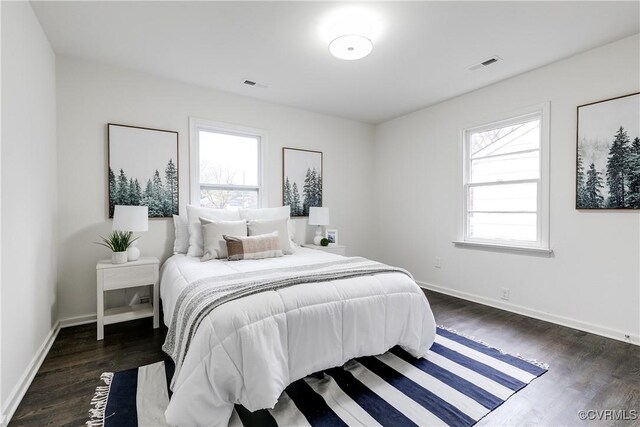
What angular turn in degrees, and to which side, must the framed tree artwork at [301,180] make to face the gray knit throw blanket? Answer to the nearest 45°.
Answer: approximately 45° to its right

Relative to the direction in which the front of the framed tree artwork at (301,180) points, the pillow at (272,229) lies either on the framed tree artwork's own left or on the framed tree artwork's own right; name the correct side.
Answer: on the framed tree artwork's own right

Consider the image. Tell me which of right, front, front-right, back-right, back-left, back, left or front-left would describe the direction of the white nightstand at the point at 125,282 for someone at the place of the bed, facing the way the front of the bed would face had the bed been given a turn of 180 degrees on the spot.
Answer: front

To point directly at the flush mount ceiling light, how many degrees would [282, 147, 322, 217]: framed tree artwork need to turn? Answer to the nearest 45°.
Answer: approximately 45° to its right

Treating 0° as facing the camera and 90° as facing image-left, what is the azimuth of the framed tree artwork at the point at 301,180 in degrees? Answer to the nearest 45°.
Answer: approximately 315°

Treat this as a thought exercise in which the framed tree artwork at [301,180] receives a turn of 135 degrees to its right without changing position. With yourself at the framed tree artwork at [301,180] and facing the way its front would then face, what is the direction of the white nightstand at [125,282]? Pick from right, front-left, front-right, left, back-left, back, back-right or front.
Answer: front-left

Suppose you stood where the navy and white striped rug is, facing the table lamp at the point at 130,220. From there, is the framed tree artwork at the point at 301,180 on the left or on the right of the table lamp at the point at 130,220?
right

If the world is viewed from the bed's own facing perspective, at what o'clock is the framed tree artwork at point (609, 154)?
The framed tree artwork is roughly at 10 o'clock from the bed.

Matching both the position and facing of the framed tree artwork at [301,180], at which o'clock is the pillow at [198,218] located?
The pillow is roughly at 3 o'clock from the framed tree artwork.
